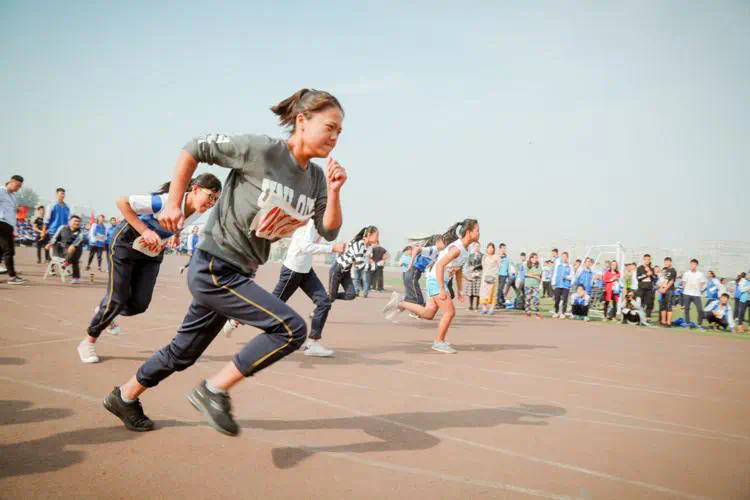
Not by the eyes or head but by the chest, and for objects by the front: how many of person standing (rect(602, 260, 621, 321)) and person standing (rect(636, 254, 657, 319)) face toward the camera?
2

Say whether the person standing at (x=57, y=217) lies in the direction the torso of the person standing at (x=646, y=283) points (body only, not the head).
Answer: no

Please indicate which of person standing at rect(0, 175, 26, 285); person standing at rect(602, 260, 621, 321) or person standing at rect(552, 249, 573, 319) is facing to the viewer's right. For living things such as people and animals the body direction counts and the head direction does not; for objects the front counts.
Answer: person standing at rect(0, 175, 26, 285)

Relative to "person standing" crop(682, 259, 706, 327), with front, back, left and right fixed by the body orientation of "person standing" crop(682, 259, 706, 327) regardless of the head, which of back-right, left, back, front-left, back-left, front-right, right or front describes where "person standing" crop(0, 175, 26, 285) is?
front-right

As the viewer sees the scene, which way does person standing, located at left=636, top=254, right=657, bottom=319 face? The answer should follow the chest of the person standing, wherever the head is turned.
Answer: toward the camera

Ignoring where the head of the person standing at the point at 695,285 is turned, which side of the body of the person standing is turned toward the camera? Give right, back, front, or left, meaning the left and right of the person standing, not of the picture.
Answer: front

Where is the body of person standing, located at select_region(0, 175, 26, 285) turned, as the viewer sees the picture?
to the viewer's right

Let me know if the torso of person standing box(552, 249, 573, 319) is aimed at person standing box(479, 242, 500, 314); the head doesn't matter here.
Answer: no

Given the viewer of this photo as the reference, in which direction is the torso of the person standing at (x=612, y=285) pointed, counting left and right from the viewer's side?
facing the viewer

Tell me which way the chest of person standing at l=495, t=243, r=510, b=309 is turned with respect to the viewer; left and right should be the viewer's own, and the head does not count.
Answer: facing the viewer and to the left of the viewer

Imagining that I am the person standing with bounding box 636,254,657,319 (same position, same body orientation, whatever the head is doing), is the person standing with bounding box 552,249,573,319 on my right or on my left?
on my right

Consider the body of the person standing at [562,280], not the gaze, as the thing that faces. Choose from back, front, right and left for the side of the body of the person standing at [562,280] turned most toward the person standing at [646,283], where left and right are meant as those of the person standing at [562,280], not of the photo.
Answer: left

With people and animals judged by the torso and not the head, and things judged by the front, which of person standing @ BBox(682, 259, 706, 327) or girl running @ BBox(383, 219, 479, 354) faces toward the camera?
the person standing

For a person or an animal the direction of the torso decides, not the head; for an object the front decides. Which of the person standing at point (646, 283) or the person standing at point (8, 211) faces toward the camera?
the person standing at point (646, 283)
